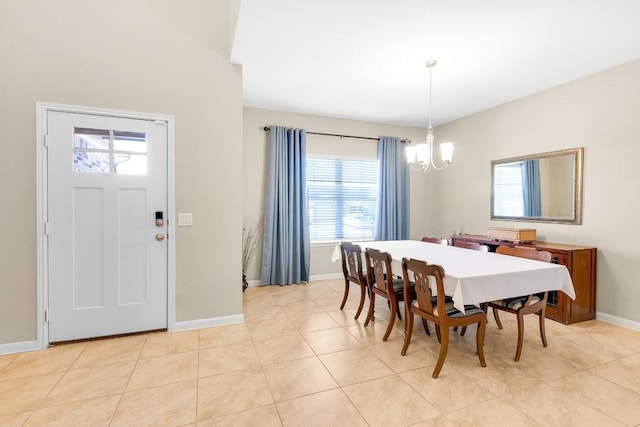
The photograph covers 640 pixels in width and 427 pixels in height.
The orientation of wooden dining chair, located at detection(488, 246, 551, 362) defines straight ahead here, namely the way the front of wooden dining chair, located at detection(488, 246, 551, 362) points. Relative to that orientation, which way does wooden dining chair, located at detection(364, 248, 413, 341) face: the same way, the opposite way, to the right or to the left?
the opposite way

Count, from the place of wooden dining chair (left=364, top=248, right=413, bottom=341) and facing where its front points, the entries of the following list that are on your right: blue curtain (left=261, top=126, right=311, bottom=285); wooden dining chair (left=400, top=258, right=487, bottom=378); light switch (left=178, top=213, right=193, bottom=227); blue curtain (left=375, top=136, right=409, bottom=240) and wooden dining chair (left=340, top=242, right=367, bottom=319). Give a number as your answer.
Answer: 1

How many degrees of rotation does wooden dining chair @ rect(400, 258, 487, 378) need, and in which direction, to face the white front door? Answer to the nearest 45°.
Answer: approximately 135° to its left

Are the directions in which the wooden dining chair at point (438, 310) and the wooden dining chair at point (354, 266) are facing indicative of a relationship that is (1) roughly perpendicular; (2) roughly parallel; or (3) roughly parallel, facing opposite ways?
roughly parallel

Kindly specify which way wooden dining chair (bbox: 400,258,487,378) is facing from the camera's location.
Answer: facing away from the viewer and to the right of the viewer

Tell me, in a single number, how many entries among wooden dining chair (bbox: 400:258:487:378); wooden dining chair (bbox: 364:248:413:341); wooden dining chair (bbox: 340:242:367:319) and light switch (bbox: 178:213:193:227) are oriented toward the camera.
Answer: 1

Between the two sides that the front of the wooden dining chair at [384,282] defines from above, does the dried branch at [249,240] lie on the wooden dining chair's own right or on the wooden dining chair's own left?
on the wooden dining chair's own left

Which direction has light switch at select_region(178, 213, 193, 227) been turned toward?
toward the camera

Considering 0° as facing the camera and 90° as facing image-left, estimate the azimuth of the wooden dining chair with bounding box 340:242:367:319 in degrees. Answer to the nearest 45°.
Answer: approximately 225°

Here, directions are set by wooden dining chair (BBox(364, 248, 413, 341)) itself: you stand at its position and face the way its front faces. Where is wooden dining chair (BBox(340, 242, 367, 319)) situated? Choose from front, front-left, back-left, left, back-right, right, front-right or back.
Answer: left

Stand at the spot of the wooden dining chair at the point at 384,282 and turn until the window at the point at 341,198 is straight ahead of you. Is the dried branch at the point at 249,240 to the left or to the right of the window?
left

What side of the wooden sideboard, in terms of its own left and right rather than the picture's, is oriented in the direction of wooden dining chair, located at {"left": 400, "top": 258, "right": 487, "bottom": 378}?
front

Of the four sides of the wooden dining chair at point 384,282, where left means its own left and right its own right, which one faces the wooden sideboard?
front

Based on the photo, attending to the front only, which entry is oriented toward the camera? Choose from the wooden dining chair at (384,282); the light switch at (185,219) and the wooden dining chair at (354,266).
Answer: the light switch

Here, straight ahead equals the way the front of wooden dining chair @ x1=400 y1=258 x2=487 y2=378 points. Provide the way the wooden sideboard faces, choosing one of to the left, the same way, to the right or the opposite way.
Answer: the opposite way

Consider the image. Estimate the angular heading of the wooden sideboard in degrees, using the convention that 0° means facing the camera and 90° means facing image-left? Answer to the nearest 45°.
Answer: approximately 45°

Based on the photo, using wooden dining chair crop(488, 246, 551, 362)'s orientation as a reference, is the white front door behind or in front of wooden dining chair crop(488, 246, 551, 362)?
in front

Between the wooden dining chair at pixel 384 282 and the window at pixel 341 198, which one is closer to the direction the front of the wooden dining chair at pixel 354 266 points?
the window
